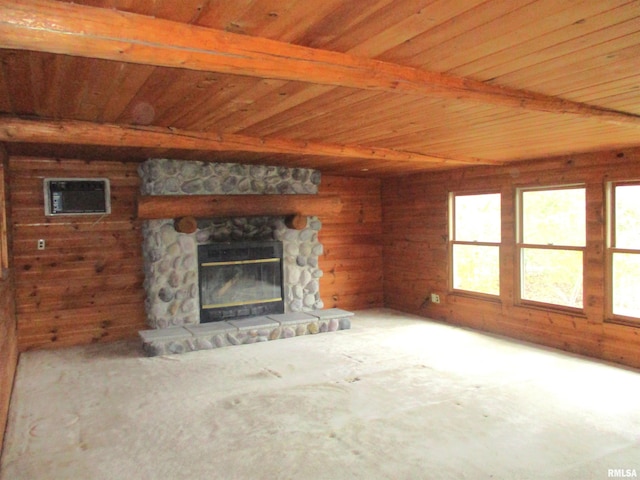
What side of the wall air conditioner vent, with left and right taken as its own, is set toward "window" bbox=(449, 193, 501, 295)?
left

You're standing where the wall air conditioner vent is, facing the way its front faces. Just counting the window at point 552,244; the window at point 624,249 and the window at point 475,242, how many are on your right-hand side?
0

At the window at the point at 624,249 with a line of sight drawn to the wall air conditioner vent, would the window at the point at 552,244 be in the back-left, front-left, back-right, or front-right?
front-right

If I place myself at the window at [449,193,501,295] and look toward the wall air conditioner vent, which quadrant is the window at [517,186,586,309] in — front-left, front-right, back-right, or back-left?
back-left

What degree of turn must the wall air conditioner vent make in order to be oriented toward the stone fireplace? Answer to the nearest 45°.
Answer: approximately 90° to its left

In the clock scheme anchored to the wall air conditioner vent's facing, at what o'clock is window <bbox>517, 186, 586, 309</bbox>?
The window is roughly at 10 o'clock from the wall air conditioner vent.

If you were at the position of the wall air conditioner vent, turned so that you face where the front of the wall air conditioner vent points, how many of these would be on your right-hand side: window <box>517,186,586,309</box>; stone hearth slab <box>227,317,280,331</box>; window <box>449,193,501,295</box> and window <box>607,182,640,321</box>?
0

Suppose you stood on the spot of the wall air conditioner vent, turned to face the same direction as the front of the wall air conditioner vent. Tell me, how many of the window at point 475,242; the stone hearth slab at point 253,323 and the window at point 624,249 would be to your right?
0

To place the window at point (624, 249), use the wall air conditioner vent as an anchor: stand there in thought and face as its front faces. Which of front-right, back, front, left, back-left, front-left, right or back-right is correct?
front-left

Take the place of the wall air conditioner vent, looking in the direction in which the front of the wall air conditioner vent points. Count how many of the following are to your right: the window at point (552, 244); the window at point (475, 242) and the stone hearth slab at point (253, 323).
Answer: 0

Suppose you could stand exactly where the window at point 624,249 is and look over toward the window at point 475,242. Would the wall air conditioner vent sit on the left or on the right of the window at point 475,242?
left

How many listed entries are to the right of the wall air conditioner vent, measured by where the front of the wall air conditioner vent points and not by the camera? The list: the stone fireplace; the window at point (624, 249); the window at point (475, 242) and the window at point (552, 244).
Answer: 0

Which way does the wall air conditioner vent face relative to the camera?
toward the camera

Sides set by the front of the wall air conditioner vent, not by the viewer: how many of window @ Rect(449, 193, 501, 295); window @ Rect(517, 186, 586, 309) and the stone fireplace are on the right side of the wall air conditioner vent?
0
